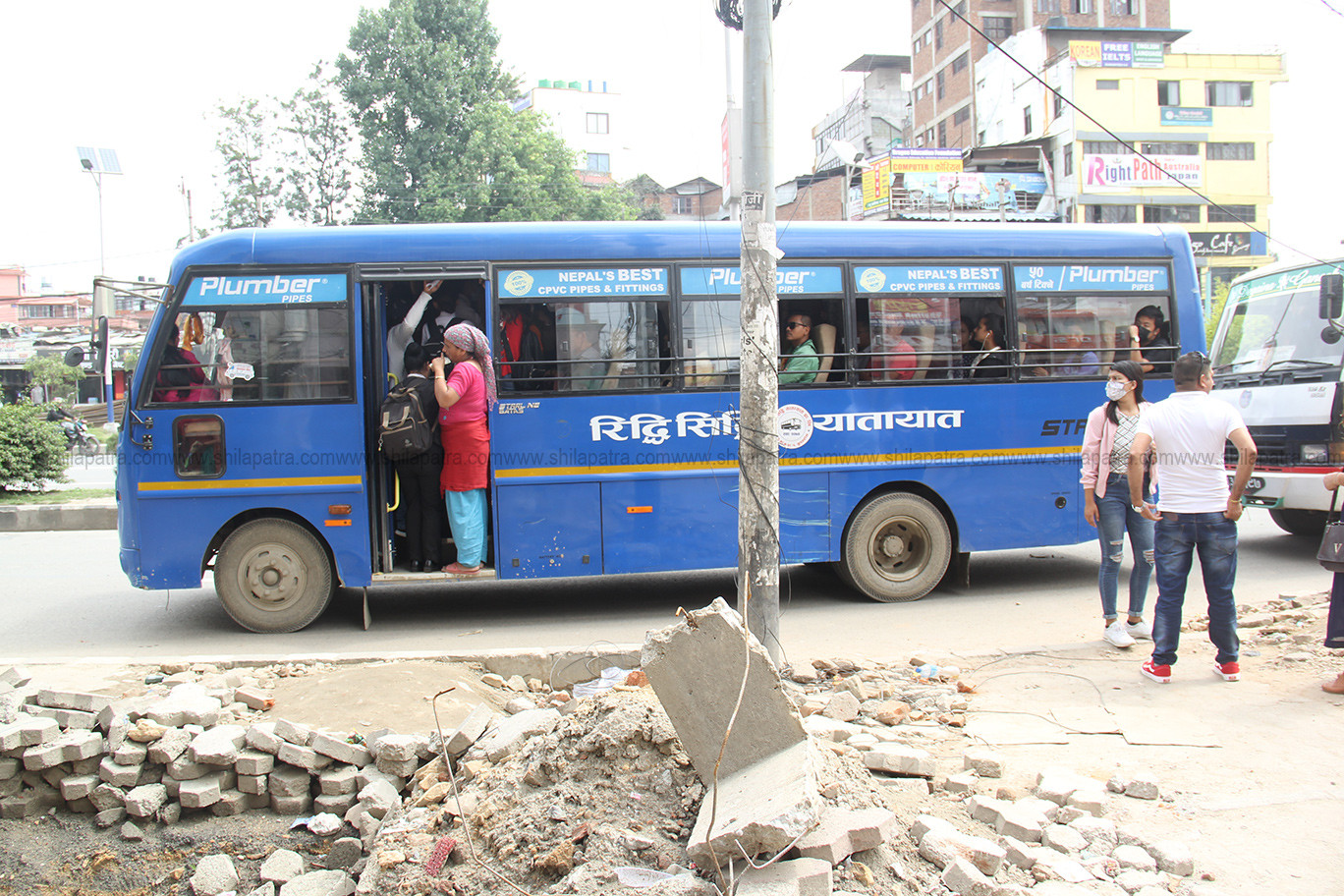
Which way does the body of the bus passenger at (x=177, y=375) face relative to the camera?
to the viewer's left

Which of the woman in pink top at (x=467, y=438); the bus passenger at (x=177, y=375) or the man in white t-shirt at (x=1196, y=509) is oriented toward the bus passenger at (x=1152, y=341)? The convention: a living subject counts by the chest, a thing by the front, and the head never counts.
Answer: the man in white t-shirt

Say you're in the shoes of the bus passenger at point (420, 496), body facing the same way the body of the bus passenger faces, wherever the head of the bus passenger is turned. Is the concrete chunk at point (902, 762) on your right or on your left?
on your right

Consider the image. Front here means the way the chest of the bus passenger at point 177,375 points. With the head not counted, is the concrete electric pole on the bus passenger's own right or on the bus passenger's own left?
on the bus passenger's own left

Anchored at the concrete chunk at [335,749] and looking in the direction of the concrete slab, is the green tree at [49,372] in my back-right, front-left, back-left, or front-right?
back-left

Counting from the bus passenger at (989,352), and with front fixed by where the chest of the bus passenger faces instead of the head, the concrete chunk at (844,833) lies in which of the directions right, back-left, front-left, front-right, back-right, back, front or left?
left

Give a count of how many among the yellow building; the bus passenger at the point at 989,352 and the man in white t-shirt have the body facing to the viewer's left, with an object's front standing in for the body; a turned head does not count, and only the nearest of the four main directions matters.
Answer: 1

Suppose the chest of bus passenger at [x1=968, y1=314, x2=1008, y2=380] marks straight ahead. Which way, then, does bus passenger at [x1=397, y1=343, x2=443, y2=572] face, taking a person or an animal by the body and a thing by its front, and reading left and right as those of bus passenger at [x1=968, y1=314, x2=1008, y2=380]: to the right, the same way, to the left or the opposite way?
to the right

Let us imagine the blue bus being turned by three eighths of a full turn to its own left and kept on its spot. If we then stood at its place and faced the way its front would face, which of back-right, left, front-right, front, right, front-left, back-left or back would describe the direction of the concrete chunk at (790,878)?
front-right

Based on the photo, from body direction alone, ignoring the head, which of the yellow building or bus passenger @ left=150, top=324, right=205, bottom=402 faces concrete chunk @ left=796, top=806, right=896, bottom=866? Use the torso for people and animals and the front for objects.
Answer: the yellow building

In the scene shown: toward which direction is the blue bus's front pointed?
to the viewer's left

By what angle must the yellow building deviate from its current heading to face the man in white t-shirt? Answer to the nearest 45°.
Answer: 0° — it already faces them

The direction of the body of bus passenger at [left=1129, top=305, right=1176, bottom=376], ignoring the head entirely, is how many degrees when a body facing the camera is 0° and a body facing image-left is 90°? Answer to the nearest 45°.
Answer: approximately 45°
